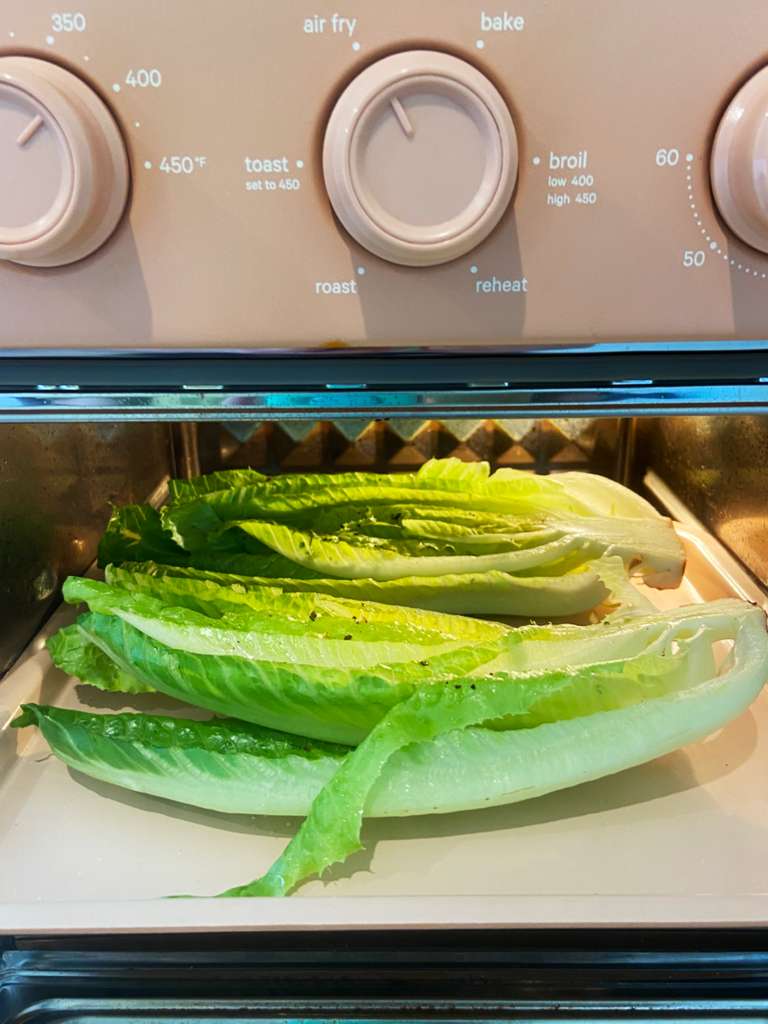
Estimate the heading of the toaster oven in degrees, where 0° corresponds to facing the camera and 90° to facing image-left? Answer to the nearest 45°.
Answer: approximately 0°
